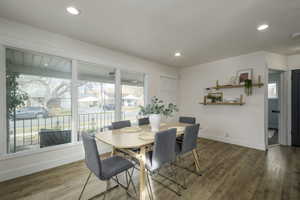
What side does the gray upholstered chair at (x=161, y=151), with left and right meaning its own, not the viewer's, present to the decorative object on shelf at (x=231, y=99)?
right

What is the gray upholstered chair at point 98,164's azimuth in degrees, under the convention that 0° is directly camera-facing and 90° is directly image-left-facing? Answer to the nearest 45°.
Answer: approximately 225°

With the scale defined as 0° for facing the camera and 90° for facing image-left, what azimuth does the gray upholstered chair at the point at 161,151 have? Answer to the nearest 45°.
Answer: approximately 135°

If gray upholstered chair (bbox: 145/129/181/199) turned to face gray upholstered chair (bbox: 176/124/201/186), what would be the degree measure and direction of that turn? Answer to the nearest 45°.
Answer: approximately 90° to its right

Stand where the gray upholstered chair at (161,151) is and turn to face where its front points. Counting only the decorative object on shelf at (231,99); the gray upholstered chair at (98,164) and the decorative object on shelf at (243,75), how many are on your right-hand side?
2

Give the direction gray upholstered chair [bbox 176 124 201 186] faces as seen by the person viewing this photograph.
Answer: facing away from the viewer and to the left of the viewer

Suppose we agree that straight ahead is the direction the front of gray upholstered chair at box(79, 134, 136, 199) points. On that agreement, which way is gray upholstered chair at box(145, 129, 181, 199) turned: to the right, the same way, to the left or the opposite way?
to the left
